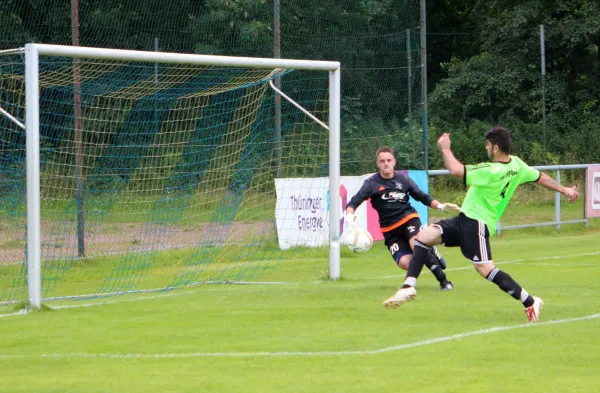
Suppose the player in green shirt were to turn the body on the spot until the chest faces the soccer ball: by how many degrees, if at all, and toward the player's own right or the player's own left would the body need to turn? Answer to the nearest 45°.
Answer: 0° — they already face it

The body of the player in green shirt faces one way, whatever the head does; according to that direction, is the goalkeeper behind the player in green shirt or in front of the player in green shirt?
in front

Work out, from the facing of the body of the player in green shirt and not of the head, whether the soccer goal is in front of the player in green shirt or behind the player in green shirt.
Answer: in front

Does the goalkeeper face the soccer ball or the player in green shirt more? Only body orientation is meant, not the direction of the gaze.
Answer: the player in green shirt

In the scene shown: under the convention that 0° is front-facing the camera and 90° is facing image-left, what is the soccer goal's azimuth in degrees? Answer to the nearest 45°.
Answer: approximately 315°

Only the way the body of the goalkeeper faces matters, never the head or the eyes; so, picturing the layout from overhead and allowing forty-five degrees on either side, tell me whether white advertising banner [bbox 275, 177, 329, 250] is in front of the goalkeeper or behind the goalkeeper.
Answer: behind

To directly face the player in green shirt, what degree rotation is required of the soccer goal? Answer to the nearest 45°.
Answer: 0° — it already faces them

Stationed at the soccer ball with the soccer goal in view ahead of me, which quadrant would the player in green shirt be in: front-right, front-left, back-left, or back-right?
back-left

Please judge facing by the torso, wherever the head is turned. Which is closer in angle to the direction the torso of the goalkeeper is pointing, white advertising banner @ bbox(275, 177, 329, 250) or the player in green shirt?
the player in green shirt

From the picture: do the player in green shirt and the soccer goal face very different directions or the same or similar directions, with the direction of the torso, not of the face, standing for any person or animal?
very different directions

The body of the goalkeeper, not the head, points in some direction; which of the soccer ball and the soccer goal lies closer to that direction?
the soccer ball
